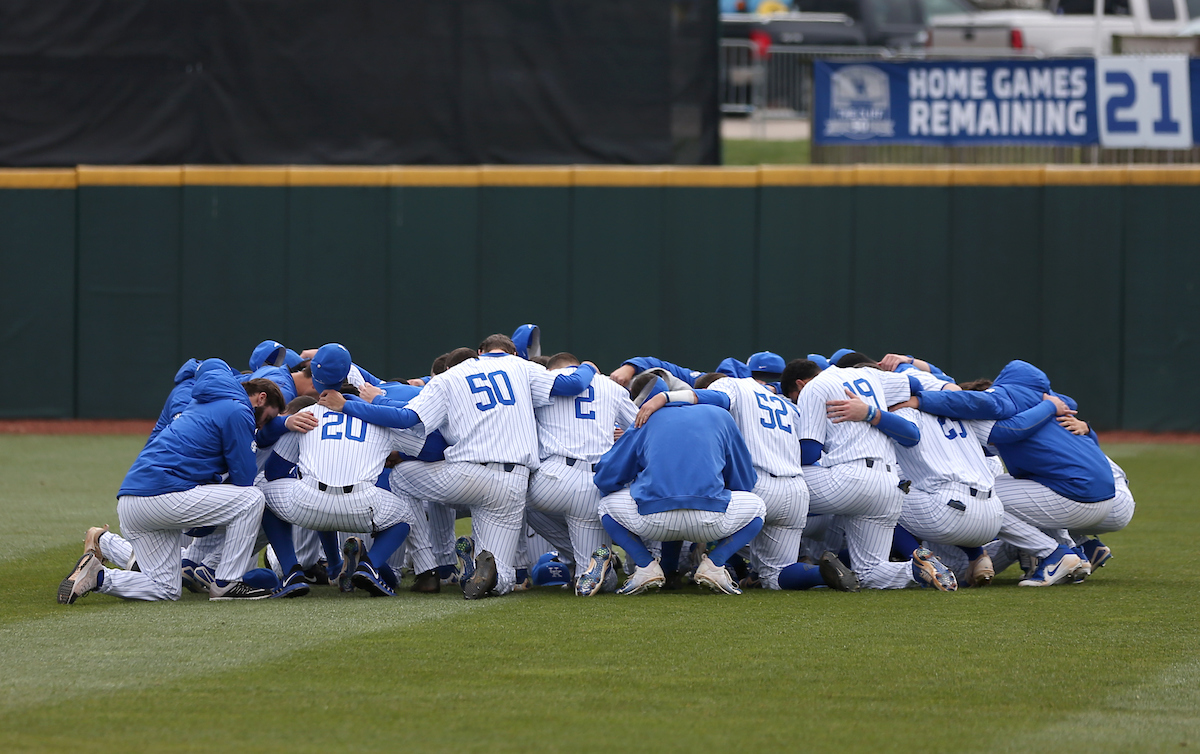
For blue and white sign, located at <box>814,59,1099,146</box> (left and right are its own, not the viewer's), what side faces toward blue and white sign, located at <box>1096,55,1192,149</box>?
left

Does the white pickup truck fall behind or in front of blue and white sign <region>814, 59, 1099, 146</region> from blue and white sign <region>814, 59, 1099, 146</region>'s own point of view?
behind

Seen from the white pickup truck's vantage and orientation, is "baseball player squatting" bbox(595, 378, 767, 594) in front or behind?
behind

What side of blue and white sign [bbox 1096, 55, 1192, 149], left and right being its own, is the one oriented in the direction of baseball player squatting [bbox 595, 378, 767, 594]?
front

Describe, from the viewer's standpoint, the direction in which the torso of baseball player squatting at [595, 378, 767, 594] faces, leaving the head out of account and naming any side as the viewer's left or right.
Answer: facing away from the viewer

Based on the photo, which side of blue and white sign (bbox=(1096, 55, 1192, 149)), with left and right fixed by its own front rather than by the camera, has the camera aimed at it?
front

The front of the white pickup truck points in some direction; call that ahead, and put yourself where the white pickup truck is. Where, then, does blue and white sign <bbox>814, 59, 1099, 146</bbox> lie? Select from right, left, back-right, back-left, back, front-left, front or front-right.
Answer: back-right

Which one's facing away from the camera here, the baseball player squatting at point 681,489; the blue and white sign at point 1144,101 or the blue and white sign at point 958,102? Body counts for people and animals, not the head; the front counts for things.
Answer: the baseball player squatting

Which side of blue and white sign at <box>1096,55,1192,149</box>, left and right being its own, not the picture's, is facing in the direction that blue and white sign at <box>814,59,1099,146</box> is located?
right

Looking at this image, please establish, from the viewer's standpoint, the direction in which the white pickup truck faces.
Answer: facing away from the viewer and to the right of the viewer

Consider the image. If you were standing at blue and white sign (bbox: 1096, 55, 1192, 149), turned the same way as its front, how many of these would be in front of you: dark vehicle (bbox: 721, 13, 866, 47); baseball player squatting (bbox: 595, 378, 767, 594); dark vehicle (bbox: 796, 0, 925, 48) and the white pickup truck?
1
